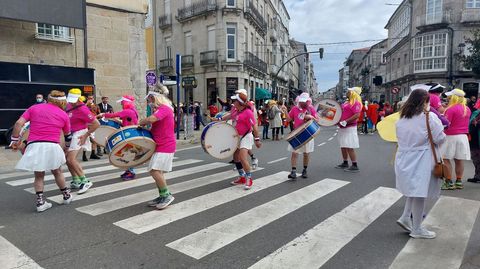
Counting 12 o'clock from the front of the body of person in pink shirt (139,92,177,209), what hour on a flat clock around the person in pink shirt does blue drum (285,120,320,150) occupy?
The blue drum is roughly at 5 o'clock from the person in pink shirt.

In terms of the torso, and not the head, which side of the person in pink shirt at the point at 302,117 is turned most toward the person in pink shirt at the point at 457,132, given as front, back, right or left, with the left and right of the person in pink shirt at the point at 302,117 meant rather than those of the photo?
left

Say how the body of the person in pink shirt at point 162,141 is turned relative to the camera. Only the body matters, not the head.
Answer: to the viewer's left

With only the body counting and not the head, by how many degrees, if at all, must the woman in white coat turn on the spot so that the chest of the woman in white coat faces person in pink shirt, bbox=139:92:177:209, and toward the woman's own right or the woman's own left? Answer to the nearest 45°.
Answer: approximately 135° to the woman's own left

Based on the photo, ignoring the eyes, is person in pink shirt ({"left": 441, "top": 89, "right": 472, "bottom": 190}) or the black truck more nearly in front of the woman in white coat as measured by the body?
the person in pink shirt

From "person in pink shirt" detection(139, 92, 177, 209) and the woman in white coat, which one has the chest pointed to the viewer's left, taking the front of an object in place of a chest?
the person in pink shirt

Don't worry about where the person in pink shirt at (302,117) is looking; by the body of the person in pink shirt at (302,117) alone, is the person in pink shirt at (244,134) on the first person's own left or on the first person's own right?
on the first person's own right
